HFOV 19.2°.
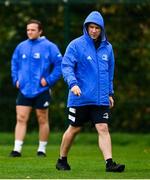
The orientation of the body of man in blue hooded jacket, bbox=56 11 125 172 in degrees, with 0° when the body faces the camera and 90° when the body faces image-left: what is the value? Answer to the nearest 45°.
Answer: approximately 315°

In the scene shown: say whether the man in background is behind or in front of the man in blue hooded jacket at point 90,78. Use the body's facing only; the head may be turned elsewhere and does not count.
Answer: behind
